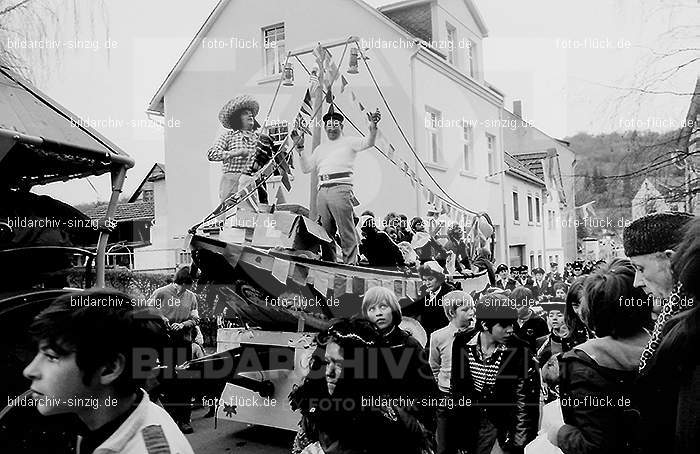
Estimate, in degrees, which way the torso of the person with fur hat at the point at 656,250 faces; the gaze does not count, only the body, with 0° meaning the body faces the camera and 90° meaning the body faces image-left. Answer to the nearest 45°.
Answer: approximately 90°

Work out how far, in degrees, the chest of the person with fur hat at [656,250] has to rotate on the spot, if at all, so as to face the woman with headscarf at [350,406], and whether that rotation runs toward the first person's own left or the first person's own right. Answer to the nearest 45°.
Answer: approximately 45° to the first person's own left

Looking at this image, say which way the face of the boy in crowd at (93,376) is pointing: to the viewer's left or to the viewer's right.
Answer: to the viewer's left

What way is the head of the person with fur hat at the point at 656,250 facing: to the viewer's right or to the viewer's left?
to the viewer's left

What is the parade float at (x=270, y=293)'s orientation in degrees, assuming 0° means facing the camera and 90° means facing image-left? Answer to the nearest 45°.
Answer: approximately 45°

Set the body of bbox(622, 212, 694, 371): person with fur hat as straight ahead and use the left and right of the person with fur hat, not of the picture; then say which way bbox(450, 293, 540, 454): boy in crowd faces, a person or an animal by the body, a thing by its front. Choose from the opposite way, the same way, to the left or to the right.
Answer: to the left

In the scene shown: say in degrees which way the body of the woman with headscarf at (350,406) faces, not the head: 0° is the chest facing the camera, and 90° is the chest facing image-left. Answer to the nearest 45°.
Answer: approximately 45°

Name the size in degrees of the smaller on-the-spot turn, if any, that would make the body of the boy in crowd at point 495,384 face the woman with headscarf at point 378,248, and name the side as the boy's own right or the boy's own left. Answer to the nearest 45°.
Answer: approximately 135° to the boy's own right

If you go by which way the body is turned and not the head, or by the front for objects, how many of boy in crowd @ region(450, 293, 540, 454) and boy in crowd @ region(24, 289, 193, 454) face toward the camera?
1

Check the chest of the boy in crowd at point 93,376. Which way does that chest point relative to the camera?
to the viewer's left

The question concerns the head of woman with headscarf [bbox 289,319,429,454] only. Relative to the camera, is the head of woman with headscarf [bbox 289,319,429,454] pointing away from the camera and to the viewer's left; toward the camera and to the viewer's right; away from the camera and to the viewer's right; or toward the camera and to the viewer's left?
toward the camera and to the viewer's left

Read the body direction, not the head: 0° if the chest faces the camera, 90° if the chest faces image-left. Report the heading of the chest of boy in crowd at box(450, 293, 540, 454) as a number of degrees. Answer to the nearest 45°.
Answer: approximately 0°

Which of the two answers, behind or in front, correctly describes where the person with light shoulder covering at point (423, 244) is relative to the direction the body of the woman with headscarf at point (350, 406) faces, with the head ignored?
behind

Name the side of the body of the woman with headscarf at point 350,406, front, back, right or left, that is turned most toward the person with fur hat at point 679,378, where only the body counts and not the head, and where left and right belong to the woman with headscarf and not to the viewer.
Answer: left
